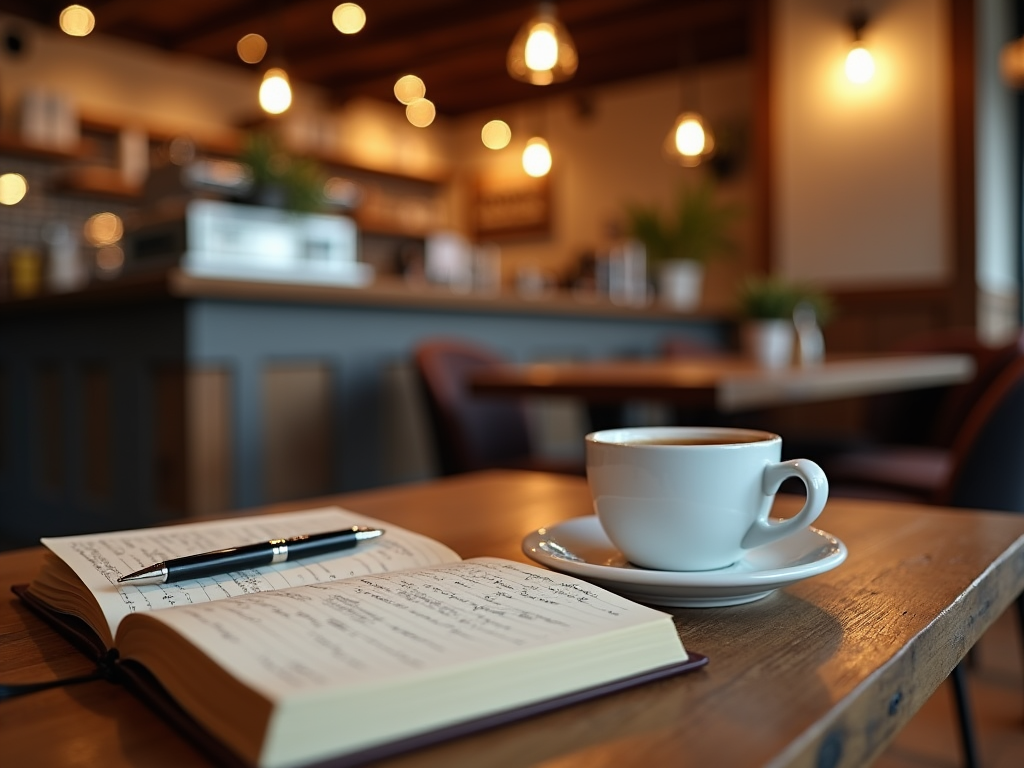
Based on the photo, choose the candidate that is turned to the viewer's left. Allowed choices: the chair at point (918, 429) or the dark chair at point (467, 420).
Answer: the chair

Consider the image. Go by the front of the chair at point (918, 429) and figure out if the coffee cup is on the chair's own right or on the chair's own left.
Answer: on the chair's own left

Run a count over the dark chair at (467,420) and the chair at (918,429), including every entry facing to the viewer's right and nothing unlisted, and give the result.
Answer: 1

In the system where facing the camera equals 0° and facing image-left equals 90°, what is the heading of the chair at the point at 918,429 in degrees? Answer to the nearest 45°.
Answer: approximately 90°

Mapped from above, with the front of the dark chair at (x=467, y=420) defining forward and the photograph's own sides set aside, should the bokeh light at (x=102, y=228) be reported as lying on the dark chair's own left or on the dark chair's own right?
on the dark chair's own left

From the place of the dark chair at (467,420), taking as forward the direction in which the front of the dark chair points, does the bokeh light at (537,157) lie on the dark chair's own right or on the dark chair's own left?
on the dark chair's own left

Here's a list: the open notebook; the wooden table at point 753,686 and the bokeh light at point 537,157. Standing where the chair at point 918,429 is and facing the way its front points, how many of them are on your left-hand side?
2

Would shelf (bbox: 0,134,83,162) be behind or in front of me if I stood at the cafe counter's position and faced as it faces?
behind

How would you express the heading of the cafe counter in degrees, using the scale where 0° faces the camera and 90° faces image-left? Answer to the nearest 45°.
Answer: approximately 315°

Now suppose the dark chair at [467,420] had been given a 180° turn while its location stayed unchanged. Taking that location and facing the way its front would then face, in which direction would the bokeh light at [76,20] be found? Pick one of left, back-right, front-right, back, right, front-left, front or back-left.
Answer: front-right
